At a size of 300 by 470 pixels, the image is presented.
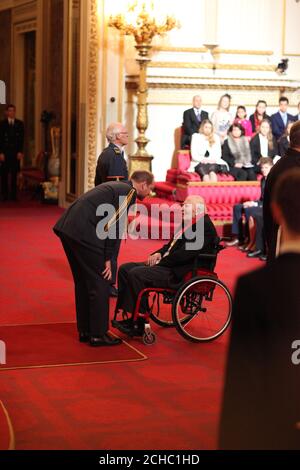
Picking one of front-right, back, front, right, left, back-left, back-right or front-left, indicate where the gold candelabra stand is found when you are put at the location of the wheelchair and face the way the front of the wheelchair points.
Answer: back-right

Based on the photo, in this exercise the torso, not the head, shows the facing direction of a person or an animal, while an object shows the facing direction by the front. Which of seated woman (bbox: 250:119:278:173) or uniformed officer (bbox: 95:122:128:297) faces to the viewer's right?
the uniformed officer

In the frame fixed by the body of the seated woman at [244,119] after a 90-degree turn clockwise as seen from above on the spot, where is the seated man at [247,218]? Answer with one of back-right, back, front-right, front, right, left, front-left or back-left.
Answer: left

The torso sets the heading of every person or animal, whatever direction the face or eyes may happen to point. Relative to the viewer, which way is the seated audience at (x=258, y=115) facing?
toward the camera

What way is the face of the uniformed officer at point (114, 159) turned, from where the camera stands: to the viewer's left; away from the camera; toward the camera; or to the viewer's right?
to the viewer's right

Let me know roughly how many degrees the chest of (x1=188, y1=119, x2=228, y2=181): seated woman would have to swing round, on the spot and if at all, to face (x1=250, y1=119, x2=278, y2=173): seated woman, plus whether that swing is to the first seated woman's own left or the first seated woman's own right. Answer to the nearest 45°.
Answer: approximately 135° to the first seated woman's own left

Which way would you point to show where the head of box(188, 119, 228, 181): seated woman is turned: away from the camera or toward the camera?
toward the camera

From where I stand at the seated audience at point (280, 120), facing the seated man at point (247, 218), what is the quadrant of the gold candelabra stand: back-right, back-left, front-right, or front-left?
front-right

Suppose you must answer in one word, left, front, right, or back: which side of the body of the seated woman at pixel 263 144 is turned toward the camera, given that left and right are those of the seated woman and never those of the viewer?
front

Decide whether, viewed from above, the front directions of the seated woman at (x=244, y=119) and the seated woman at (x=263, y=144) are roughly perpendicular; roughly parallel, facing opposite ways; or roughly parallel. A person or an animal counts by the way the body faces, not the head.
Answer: roughly parallel

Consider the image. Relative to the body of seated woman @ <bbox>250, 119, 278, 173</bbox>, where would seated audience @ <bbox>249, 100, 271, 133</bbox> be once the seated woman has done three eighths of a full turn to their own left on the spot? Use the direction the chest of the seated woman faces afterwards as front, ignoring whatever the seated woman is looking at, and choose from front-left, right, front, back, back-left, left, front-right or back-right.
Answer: front-left

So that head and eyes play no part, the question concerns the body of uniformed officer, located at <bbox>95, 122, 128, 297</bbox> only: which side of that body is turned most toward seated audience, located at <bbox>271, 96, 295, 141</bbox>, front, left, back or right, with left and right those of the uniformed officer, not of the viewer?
left

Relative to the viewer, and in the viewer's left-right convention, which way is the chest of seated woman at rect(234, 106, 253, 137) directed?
facing the viewer

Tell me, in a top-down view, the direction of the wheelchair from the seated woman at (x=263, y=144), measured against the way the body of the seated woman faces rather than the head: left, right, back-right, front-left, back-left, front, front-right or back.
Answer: front

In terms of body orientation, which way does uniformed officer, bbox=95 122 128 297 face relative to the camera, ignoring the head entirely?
to the viewer's right
